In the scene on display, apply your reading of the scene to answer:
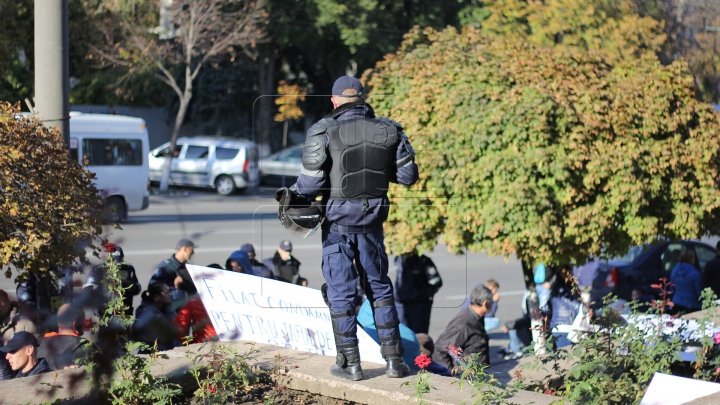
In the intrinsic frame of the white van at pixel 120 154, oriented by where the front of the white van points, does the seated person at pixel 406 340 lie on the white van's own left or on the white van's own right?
on the white van's own left

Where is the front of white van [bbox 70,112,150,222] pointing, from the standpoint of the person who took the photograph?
facing to the left of the viewer

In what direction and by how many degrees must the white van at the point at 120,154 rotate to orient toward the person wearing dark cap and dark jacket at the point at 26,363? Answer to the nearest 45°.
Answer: approximately 90° to its left
